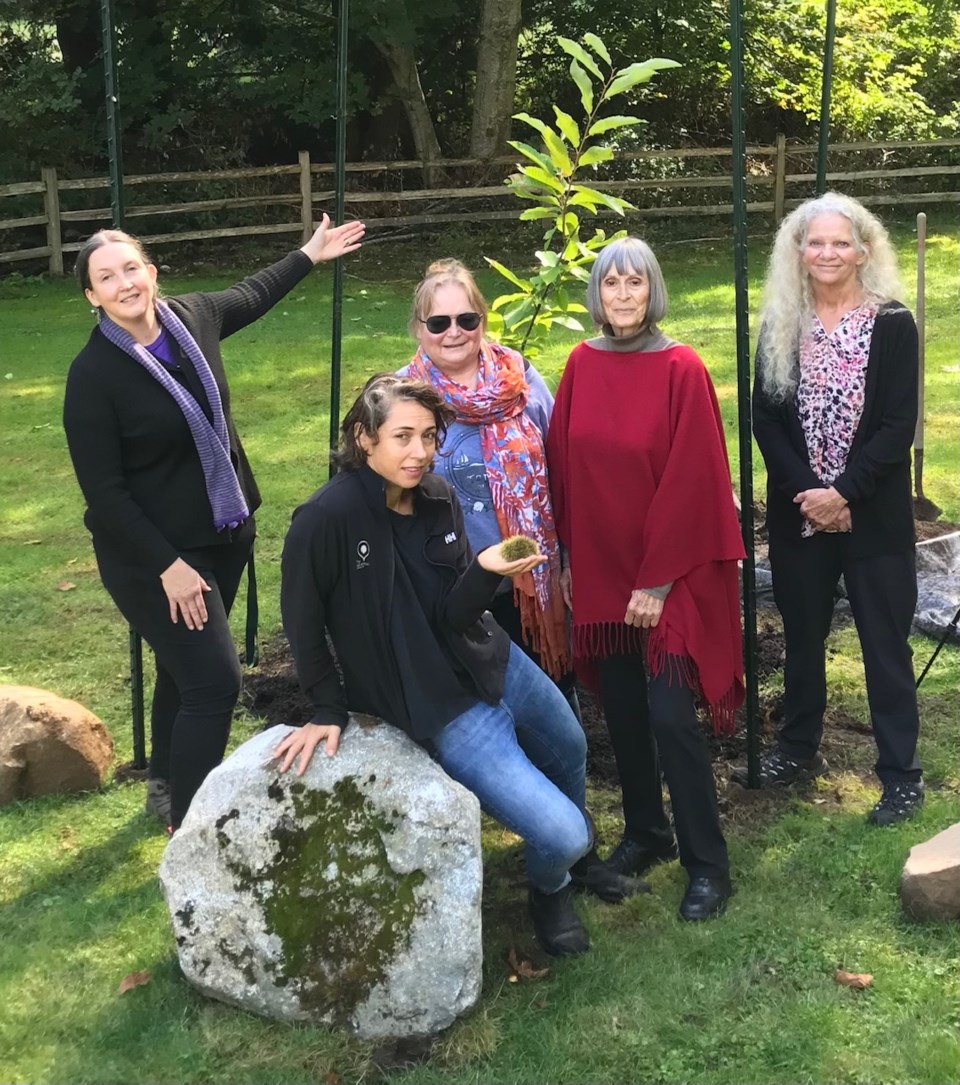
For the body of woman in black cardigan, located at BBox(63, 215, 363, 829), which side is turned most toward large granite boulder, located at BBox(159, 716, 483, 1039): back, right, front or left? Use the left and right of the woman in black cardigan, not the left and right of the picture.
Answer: front

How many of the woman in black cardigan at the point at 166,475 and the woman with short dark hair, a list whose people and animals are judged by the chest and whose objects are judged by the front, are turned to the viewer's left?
0

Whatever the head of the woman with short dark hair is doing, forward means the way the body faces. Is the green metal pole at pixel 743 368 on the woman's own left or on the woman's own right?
on the woman's own left

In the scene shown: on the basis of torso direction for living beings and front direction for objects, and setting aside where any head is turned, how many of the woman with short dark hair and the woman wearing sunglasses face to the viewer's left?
0

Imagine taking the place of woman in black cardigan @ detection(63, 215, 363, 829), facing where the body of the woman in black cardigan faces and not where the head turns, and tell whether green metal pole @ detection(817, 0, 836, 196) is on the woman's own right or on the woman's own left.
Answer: on the woman's own left

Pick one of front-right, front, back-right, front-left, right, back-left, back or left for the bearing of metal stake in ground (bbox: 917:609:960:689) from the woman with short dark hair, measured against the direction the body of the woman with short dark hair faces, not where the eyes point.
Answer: left

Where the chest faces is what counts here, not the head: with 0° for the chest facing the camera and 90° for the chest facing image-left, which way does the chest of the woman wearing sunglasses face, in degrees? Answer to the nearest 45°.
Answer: approximately 0°

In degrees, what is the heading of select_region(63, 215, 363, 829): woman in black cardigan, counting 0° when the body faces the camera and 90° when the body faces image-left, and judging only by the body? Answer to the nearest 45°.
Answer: approximately 315°

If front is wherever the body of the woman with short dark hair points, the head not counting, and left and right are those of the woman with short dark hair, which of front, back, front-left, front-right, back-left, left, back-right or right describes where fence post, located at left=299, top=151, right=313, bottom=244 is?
back-left
